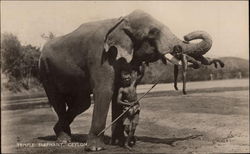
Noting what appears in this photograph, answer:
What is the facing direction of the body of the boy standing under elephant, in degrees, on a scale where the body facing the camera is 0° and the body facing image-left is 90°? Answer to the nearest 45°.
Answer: approximately 0°

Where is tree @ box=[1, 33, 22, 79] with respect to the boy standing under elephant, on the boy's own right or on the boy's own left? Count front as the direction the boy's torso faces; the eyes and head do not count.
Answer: on the boy's own right

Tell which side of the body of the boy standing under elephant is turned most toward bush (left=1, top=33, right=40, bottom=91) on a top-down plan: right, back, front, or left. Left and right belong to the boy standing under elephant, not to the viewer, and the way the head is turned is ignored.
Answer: back
